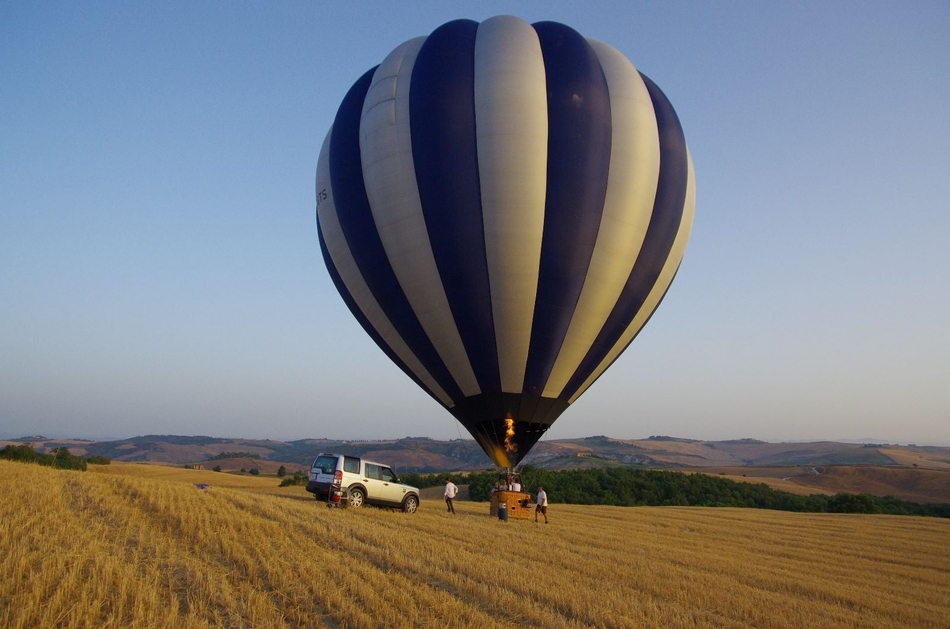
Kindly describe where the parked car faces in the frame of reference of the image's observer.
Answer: facing away from the viewer and to the right of the viewer
